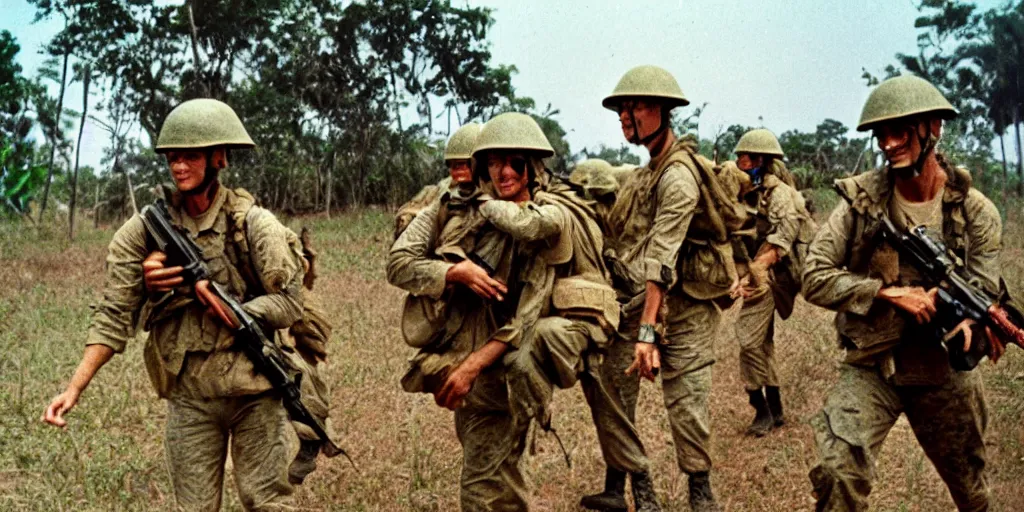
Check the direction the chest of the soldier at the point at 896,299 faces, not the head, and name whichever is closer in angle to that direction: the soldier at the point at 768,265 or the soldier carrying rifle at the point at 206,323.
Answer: the soldier carrying rifle

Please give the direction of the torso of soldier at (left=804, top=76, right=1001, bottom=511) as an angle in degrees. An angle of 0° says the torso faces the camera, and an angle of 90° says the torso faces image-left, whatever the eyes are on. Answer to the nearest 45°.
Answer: approximately 0°

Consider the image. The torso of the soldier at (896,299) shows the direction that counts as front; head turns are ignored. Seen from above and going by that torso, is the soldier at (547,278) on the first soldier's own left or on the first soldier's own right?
on the first soldier's own right
